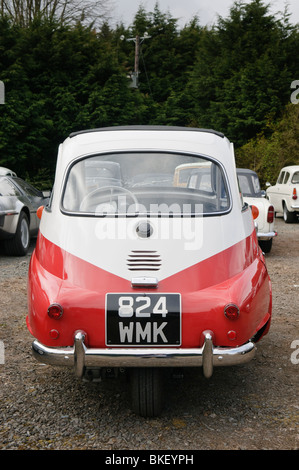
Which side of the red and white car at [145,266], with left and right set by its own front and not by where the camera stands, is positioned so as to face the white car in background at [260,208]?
front

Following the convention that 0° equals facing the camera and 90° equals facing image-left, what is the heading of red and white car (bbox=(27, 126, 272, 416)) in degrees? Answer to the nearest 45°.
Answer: approximately 180°

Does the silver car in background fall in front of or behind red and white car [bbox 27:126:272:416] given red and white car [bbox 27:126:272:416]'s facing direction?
in front

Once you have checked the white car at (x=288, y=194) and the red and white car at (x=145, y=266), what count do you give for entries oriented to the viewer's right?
0

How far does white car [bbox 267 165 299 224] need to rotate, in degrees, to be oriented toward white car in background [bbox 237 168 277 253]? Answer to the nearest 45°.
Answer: approximately 135° to its left

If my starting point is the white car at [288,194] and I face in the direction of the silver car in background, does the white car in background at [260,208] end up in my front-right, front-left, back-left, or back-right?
front-left

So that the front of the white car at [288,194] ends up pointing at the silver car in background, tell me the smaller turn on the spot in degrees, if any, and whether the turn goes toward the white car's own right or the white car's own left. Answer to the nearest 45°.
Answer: approximately 90° to the white car's own left

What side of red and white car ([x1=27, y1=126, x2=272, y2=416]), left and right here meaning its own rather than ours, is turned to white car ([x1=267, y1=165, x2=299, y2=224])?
front

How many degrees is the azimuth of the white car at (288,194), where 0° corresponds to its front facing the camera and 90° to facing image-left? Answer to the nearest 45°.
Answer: approximately 135°

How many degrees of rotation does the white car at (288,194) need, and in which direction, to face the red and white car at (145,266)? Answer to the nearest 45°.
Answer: approximately 135° to its left
